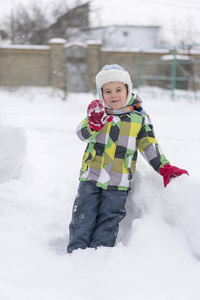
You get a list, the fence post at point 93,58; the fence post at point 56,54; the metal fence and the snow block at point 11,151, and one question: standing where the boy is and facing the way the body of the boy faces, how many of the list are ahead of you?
0

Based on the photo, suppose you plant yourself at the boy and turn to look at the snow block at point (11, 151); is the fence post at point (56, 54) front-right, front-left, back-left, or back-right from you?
front-right

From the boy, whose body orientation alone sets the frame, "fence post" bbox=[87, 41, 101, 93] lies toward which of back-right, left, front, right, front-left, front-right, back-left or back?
back

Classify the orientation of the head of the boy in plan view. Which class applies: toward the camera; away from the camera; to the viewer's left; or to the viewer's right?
toward the camera

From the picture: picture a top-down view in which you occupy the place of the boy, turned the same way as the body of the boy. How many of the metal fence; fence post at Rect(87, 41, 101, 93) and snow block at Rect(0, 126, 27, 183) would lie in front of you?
0

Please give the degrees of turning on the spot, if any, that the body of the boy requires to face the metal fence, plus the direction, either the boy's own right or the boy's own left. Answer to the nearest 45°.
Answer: approximately 180°

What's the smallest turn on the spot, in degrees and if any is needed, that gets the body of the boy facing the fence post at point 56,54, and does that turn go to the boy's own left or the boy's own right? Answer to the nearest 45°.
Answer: approximately 180°

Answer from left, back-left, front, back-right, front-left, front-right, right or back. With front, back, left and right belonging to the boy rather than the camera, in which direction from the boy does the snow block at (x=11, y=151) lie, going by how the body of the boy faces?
back-right

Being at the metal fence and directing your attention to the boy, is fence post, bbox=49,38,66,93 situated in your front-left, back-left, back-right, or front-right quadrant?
front-right

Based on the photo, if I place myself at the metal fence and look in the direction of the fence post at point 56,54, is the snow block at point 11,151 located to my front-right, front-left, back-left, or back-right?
front-left

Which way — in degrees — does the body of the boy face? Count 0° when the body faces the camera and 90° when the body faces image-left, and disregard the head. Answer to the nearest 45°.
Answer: approximately 0°
